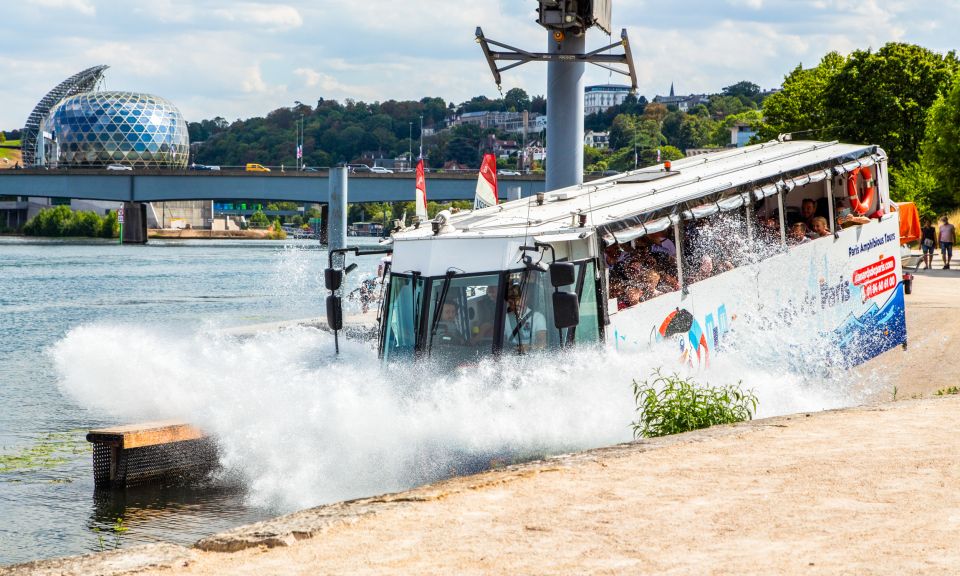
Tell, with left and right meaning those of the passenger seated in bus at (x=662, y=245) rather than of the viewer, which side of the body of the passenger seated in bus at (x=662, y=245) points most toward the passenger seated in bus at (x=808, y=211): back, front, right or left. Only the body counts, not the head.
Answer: back

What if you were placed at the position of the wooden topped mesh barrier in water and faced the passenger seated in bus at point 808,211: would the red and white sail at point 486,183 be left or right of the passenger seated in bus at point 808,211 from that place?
left

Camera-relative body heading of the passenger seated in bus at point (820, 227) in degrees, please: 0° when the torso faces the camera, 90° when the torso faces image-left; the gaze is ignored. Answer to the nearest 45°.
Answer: approximately 45°

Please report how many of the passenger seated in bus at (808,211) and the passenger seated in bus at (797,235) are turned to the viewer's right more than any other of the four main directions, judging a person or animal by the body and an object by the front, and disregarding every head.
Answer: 0

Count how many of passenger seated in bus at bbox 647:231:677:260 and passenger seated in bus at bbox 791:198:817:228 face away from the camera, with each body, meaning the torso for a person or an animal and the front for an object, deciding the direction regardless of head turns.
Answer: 0

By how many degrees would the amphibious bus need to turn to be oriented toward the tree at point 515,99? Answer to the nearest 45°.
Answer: approximately 135° to its right

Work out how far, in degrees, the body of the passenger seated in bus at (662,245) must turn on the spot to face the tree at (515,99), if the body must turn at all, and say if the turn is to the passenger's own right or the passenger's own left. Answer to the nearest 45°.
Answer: approximately 135° to the passenger's own right

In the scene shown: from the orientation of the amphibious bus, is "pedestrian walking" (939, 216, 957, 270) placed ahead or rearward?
rearward

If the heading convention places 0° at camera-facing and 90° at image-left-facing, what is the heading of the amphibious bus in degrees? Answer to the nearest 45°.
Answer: approximately 45°

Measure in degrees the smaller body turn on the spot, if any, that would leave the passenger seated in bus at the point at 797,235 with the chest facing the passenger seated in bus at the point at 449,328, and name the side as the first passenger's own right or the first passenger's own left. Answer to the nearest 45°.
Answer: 0° — they already face them
